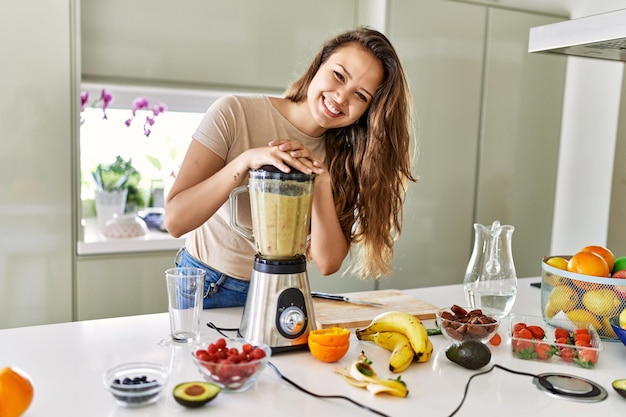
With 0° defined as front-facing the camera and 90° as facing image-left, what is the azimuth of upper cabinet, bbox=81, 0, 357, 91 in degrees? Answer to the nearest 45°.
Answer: approximately 0°

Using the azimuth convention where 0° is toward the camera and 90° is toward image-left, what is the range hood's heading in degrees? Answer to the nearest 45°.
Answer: approximately 45°

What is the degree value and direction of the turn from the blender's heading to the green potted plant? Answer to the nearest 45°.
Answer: approximately 180°

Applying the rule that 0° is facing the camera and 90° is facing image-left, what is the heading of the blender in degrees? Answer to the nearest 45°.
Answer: approximately 315°

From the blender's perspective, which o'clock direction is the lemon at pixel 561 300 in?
The lemon is roughly at 10 o'clock from the blender.

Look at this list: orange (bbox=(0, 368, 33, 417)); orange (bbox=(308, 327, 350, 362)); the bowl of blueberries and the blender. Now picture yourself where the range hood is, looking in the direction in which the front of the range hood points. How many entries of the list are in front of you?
4
